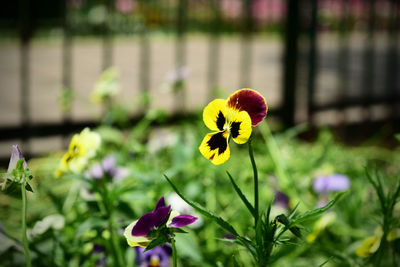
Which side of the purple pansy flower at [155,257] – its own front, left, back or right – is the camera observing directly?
front

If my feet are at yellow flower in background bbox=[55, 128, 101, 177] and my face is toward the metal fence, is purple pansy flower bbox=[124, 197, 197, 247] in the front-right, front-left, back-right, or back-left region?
back-right
